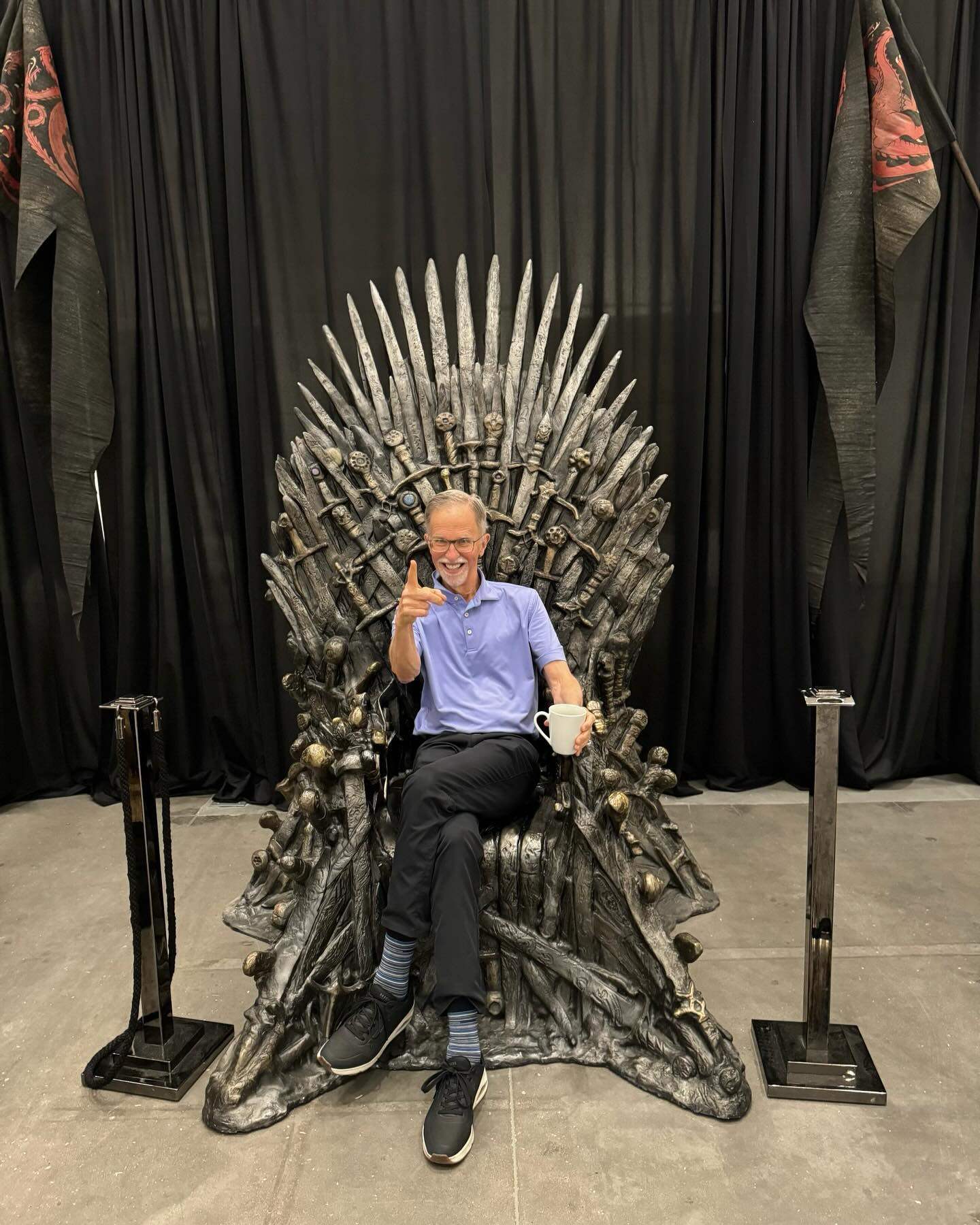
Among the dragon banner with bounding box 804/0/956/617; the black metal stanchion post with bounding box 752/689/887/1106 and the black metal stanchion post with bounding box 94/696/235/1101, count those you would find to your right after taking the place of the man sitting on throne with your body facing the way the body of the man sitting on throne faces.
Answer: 1

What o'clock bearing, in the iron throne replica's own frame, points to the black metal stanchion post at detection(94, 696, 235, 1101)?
The black metal stanchion post is roughly at 2 o'clock from the iron throne replica.

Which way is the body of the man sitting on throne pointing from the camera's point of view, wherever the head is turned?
toward the camera

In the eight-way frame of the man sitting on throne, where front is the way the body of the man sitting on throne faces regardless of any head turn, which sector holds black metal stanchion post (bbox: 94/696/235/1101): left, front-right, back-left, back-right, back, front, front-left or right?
right

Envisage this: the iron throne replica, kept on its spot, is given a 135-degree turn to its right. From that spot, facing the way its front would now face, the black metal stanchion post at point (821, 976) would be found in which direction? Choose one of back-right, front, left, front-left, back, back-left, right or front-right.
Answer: back

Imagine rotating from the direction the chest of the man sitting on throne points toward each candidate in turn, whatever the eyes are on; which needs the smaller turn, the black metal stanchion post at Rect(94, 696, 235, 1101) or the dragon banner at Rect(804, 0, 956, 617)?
the black metal stanchion post

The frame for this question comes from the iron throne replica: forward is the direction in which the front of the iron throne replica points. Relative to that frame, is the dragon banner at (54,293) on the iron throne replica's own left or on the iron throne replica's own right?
on the iron throne replica's own right

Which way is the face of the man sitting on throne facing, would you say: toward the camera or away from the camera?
toward the camera

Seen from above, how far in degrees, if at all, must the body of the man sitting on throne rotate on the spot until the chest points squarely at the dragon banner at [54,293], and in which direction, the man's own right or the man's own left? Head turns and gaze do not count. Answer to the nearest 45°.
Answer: approximately 135° to the man's own right

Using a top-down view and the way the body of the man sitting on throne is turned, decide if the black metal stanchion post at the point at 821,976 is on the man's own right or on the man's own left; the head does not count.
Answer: on the man's own left
